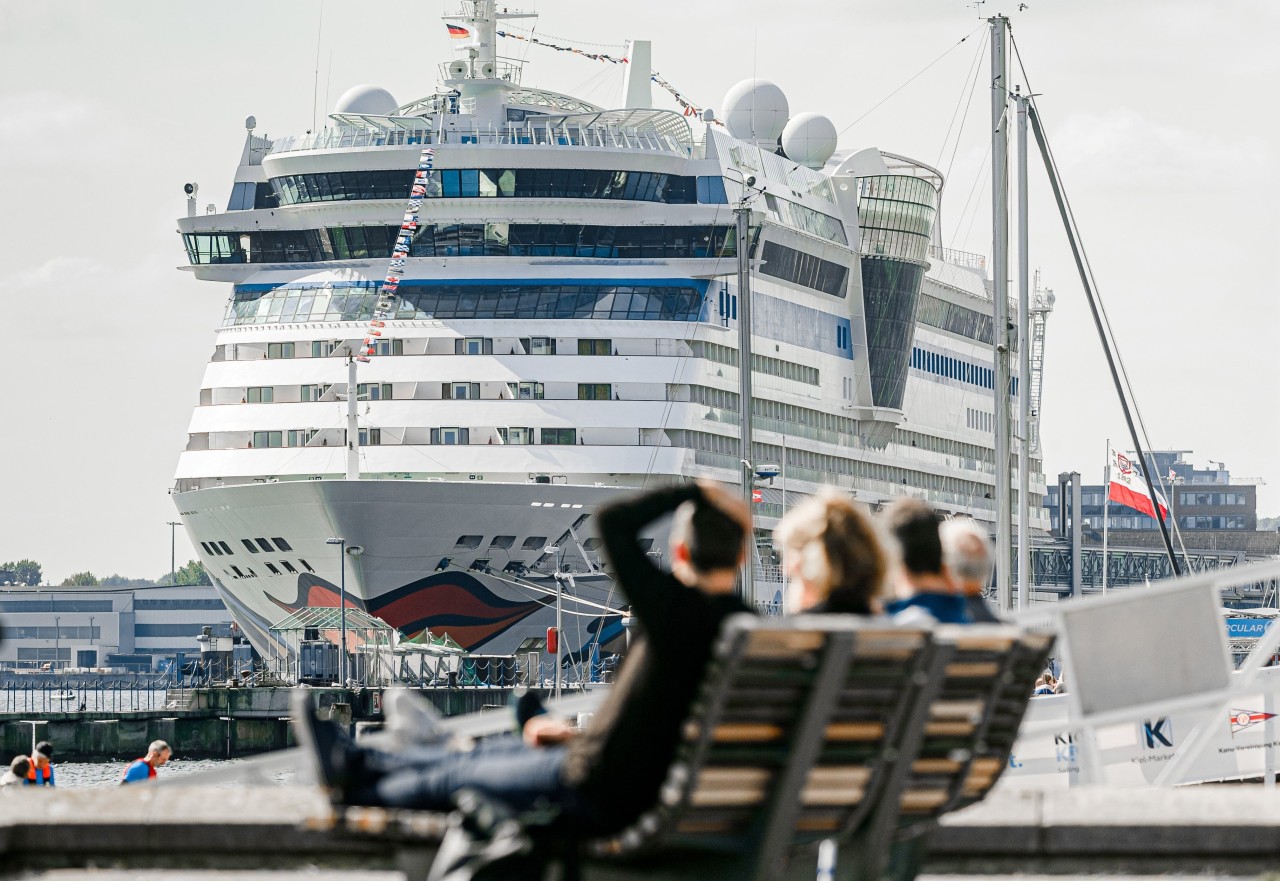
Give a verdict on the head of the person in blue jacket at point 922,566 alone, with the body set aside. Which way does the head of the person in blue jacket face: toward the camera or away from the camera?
away from the camera

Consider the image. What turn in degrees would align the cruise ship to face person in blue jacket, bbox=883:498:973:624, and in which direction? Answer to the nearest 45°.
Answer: approximately 45° to its left

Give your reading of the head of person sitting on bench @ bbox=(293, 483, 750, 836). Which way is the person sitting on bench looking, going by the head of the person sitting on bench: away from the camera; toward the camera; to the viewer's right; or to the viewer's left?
away from the camera

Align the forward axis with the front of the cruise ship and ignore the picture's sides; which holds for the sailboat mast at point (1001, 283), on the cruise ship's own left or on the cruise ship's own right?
on the cruise ship's own left

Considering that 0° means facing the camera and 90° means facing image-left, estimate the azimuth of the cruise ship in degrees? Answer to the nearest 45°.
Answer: approximately 45°

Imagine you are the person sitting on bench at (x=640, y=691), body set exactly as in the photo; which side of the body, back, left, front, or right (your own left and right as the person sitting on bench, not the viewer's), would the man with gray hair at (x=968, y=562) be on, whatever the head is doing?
right

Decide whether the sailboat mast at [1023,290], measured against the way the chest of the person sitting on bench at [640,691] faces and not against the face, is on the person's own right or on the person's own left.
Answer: on the person's own right

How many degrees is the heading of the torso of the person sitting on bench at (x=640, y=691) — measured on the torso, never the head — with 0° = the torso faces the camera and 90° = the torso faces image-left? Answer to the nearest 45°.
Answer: approximately 135°

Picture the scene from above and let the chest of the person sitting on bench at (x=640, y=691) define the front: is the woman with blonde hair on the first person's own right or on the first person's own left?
on the first person's own right

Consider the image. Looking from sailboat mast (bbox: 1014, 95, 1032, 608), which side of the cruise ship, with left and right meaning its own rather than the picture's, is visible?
left
